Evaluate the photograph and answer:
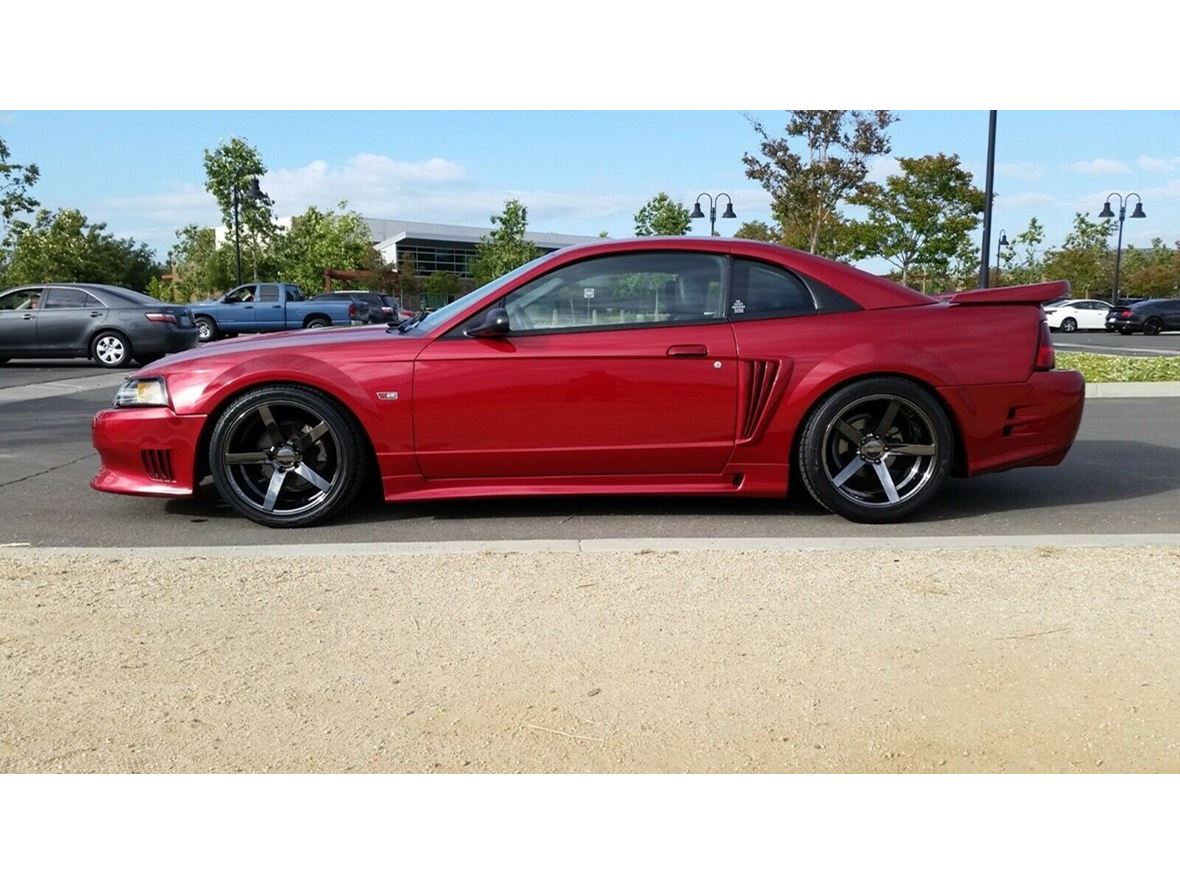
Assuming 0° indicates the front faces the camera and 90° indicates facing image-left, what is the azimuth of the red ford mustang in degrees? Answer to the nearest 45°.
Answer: approximately 90°

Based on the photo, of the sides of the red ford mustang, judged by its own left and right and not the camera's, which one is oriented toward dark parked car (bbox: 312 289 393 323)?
right

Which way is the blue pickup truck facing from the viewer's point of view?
to the viewer's left

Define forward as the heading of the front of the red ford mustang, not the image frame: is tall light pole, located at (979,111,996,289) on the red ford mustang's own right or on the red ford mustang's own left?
on the red ford mustang's own right

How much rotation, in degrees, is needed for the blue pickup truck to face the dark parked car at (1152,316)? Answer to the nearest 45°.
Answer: approximately 180°

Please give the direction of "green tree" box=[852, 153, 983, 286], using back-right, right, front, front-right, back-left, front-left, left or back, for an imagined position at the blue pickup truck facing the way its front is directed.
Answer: back

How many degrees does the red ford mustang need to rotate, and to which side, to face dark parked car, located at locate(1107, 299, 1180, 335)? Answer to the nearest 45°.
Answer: approximately 135° to its right

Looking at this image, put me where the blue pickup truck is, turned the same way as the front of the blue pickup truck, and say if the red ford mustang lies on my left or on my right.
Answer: on my left

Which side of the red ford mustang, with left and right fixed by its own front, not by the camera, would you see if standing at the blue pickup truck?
right

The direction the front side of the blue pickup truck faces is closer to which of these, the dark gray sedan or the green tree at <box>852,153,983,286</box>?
the dark gray sedan

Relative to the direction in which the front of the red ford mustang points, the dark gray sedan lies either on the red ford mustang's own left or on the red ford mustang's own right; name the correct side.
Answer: on the red ford mustang's own right

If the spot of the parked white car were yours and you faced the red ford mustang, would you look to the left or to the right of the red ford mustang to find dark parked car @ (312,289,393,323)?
right
